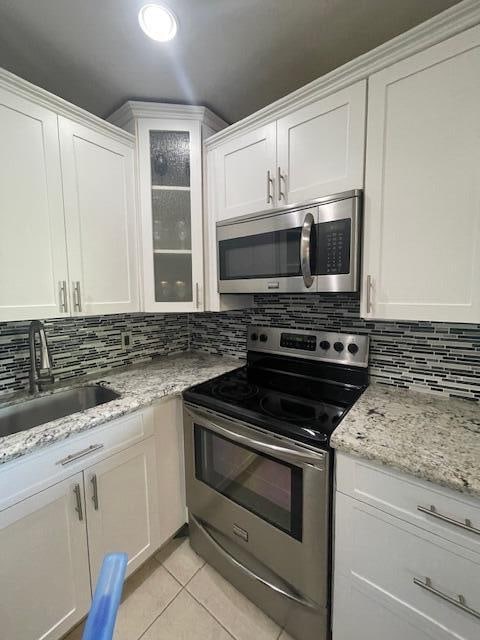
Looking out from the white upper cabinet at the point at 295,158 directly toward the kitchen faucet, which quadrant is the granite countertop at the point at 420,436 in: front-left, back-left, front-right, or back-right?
back-left

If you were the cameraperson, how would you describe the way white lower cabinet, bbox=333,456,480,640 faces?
facing the viewer and to the left of the viewer

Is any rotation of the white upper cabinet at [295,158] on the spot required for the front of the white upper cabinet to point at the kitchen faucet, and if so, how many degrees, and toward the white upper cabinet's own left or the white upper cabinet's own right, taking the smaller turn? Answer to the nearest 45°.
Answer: approximately 45° to the white upper cabinet's own right

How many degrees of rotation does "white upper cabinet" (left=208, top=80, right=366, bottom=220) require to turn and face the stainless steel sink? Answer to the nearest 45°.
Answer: approximately 45° to its right

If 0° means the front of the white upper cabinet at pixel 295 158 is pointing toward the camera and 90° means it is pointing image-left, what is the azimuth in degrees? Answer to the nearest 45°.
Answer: approximately 45°

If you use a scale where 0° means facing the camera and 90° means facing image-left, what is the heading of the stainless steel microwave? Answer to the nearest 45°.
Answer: approximately 45°

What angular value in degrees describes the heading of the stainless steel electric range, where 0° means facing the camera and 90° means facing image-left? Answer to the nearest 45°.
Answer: approximately 45°
